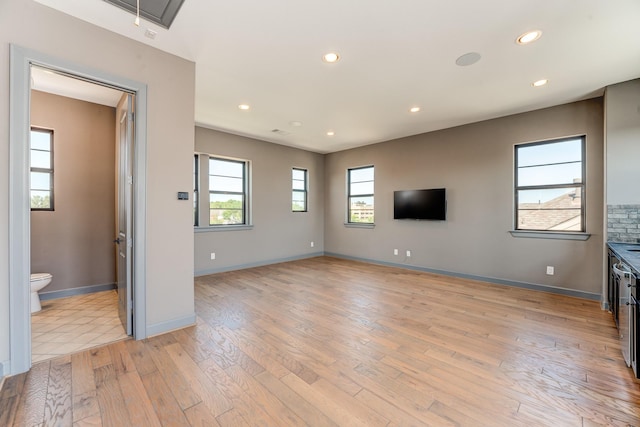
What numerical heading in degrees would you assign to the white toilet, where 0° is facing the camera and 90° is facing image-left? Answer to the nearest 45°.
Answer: approximately 270°

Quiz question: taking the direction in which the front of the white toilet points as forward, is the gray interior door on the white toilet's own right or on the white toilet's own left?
on the white toilet's own right

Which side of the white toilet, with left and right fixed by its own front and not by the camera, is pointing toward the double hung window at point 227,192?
front

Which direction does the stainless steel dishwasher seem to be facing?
to the viewer's left

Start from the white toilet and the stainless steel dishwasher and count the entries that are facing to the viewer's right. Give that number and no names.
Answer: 1

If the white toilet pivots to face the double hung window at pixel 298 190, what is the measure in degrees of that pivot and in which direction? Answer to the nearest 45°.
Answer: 0° — it already faces it

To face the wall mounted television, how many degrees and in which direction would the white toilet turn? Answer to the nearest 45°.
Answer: approximately 45° to its right

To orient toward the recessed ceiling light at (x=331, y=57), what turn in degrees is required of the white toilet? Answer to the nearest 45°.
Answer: approximately 45° to its right
